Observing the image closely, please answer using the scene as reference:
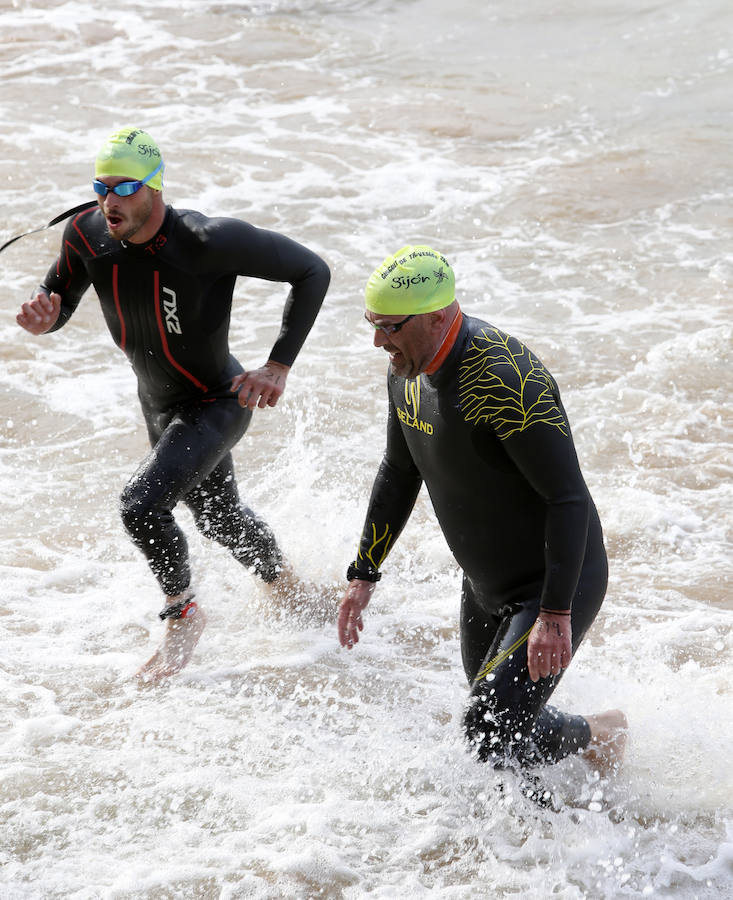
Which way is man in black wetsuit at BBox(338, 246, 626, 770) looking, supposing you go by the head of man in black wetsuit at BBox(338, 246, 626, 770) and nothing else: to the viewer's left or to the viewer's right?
to the viewer's left

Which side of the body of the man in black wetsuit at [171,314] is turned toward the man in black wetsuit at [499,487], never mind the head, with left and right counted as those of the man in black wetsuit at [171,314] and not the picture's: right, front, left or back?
left

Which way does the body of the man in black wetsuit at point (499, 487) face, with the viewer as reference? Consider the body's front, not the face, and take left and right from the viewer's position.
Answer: facing the viewer and to the left of the viewer

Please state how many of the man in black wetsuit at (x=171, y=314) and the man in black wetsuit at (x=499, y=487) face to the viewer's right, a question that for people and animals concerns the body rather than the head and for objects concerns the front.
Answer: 0

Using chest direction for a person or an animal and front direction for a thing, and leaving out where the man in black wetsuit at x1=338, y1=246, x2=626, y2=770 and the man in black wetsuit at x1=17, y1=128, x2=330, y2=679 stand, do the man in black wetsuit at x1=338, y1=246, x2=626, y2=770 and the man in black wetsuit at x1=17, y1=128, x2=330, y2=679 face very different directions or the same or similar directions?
same or similar directions

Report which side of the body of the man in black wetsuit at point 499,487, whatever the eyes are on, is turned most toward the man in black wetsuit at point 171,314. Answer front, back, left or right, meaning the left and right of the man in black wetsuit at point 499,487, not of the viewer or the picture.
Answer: right
